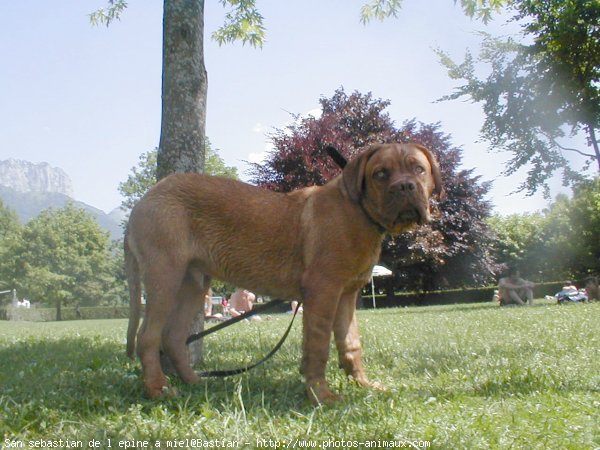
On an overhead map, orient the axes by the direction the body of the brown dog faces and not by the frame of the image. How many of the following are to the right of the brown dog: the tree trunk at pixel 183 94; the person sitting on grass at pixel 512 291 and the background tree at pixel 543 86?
0

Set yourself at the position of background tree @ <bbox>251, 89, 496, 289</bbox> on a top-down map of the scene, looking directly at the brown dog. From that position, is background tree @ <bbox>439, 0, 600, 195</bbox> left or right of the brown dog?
left

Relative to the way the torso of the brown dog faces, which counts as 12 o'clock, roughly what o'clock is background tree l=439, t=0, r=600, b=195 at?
The background tree is roughly at 10 o'clock from the brown dog.

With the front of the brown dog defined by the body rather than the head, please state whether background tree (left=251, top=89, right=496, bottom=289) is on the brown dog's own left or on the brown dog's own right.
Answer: on the brown dog's own left

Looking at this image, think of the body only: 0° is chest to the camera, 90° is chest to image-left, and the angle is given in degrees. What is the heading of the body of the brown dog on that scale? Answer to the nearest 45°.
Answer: approximately 270°

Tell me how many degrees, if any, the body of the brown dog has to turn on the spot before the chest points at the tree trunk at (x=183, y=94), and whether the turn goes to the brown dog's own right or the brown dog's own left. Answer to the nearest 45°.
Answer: approximately 135° to the brown dog's own left

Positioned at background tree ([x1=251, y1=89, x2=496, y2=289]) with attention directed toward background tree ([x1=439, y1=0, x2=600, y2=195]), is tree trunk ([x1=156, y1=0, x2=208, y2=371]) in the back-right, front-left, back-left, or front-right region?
front-right

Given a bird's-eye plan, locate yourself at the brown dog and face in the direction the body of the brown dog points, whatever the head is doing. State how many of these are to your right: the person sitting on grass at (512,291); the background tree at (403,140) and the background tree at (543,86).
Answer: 0

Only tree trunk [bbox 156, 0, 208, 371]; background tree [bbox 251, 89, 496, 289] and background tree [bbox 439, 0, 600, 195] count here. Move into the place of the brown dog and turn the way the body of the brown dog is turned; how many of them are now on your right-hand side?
0

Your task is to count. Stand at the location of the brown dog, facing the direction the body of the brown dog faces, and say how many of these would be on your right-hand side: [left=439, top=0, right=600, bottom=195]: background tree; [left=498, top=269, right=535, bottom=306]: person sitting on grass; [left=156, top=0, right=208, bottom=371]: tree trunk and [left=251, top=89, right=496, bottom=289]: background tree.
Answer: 0

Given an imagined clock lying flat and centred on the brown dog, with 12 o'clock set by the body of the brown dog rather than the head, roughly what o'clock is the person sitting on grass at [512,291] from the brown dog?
The person sitting on grass is roughly at 10 o'clock from the brown dog.

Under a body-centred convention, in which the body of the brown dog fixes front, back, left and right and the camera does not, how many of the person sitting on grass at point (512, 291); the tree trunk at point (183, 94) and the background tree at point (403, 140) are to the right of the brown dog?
0
